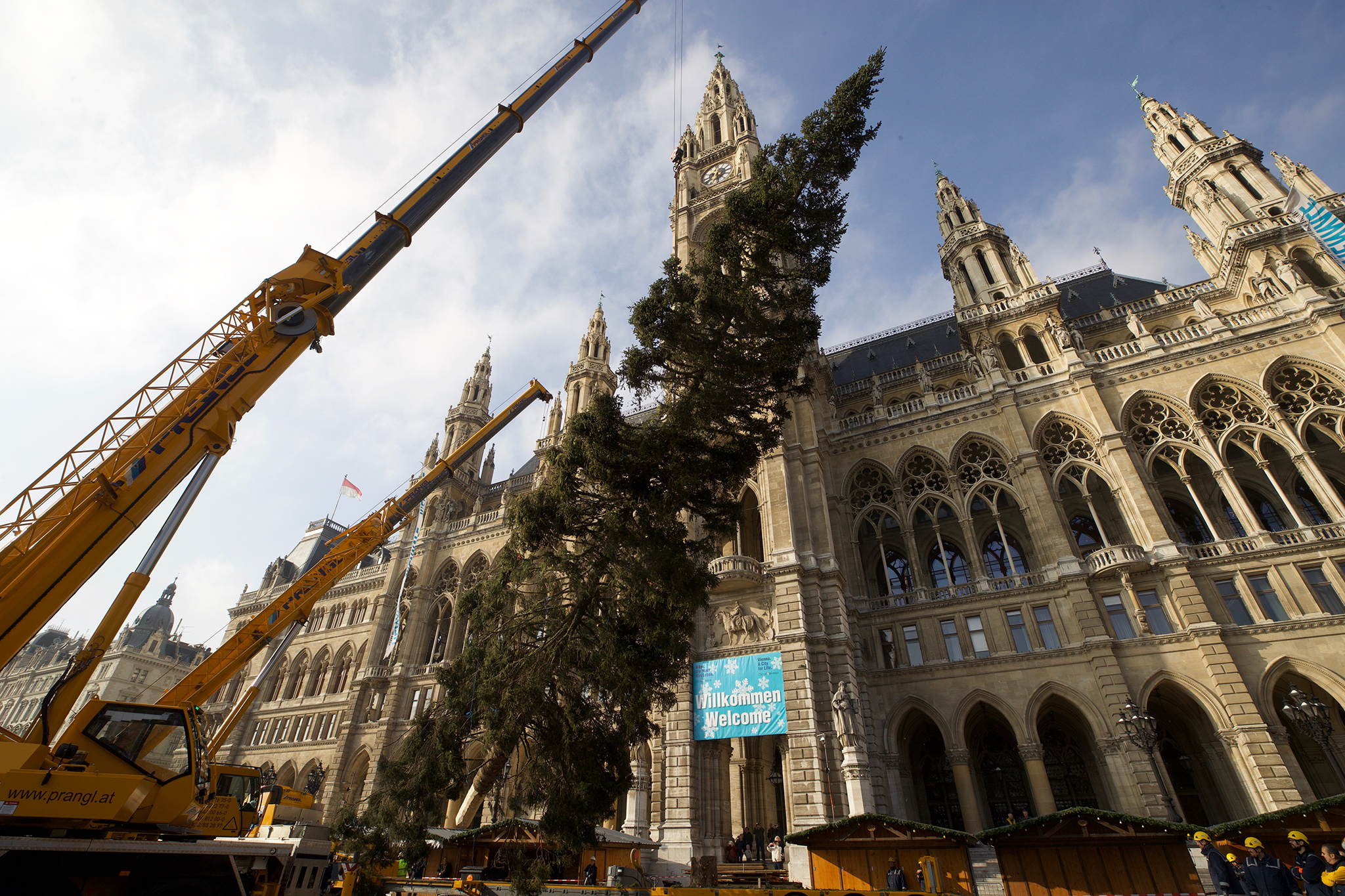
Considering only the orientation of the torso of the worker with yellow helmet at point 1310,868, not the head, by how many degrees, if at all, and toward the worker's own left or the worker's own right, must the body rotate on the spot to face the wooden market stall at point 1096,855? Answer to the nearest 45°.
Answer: approximately 45° to the worker's own right

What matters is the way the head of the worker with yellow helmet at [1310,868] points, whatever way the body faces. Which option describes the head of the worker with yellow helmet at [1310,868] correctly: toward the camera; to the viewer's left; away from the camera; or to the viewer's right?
to the viewer's left

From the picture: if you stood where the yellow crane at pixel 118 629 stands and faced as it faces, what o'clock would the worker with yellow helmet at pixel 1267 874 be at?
The worker with yellow helmet is roughly at 1 o'clock from the yellow crane.

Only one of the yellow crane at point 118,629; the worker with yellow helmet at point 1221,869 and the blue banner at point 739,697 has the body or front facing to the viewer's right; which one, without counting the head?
the yellow crane

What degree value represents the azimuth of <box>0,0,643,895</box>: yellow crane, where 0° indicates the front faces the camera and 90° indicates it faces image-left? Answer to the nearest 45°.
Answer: approximately 270°

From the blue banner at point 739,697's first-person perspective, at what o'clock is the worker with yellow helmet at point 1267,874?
The worker with yellow helmet is roughly at 11 o'clock from the blue banner.

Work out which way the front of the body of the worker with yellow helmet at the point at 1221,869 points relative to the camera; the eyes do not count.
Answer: to the viewer's left

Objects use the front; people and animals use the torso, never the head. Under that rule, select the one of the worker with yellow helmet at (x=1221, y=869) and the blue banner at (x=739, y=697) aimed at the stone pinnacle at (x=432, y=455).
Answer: the worker with yellow helmet

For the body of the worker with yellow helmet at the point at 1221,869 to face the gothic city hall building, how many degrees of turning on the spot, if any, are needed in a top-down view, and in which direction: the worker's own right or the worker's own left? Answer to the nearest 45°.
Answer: approximately 90° to the worker's own right

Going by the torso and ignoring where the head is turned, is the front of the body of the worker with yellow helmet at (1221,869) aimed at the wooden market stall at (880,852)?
yes

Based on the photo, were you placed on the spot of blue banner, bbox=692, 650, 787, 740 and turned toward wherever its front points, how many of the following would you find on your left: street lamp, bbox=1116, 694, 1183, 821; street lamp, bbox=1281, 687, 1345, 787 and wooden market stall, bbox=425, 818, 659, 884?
2

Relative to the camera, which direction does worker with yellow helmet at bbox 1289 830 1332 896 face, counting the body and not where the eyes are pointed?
to the viewer's left

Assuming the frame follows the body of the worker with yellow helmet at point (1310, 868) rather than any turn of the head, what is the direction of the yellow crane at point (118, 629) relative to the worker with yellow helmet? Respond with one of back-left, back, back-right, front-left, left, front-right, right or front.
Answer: front-left

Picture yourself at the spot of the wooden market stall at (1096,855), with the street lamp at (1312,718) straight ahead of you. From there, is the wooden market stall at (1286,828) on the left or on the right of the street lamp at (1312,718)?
right
